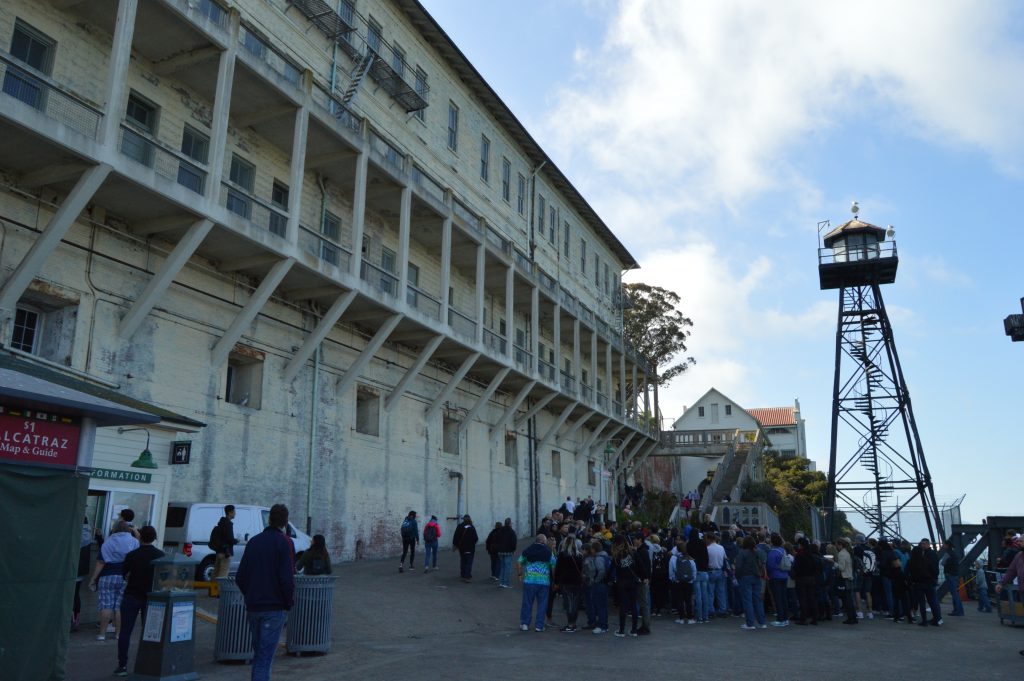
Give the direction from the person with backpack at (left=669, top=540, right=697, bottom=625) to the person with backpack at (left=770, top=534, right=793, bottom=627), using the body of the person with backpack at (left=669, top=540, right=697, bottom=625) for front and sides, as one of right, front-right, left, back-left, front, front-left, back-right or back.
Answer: right

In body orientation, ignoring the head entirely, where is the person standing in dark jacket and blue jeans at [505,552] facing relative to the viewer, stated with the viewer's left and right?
facing away from the viewer

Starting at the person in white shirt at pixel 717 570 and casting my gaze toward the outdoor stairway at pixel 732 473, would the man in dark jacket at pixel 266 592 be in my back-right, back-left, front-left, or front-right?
back-left

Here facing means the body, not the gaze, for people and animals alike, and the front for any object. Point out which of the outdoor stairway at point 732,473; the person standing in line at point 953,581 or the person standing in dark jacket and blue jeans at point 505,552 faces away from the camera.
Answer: the person standing in dark jacket and blue jeans at point 505,552

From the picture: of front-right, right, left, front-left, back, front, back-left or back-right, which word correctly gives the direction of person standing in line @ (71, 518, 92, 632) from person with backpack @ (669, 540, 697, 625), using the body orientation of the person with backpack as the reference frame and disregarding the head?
back-left

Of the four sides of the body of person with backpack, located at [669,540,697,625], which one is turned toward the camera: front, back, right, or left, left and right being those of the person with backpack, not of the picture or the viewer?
back

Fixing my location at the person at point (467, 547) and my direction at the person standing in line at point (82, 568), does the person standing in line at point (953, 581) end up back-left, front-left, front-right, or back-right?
back-left

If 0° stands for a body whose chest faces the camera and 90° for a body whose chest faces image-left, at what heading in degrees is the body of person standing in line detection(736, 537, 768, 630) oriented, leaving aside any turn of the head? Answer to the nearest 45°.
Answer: approximately 180°

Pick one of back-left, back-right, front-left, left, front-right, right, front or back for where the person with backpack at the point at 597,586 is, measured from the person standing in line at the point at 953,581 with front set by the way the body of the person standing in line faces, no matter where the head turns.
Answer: front-left
